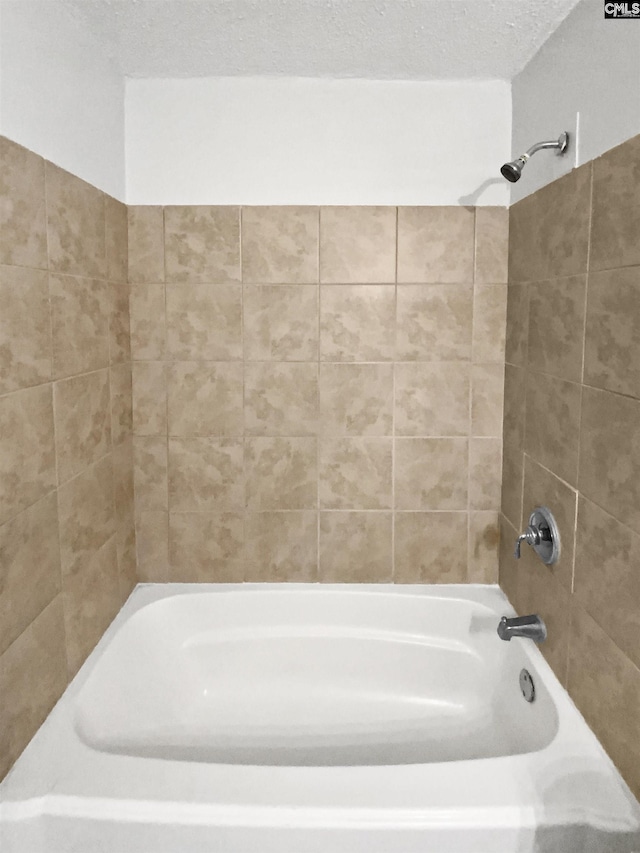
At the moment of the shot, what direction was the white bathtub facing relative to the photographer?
facing the viewer
